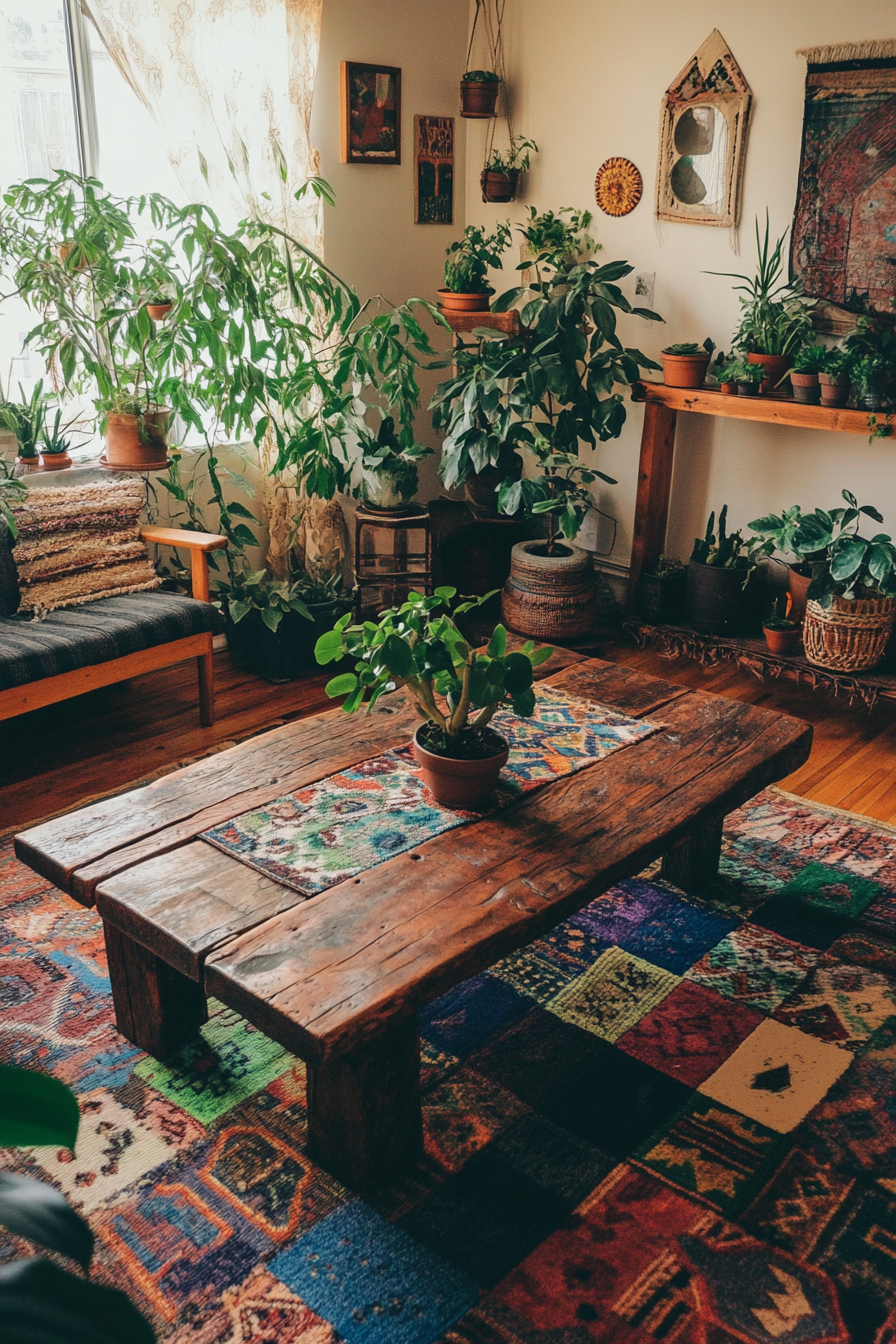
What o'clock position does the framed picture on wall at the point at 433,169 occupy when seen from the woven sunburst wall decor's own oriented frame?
The framed picture on wall is roughly at 2 o'clock from the woven sunburst wall decor.

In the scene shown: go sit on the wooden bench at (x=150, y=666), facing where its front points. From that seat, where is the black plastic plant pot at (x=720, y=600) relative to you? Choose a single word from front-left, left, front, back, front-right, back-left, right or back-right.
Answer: front-left

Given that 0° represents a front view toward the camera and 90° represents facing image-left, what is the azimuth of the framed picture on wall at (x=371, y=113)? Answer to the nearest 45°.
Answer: approximately 315°

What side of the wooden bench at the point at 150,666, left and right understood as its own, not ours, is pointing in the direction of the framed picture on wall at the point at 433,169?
left

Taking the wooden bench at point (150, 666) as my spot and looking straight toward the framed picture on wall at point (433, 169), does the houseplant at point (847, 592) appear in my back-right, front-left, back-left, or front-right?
front-right

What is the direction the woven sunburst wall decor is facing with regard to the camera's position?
facing the viewer and to the left of the viewer

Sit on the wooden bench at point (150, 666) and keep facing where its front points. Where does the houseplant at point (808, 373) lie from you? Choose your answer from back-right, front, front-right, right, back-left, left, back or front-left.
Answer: front-left

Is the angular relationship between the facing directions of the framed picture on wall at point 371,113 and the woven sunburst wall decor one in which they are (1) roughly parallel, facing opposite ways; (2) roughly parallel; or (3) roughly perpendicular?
roughly perpendicular

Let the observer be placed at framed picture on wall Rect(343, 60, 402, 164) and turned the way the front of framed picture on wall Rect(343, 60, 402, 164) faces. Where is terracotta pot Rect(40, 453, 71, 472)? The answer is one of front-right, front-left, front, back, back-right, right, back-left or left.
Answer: right

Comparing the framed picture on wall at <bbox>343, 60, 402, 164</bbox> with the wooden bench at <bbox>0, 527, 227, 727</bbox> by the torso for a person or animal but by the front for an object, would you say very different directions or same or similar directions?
same or similar directions

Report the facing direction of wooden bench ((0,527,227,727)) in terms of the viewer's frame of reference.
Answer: facing the viewer and to the right of the viewer

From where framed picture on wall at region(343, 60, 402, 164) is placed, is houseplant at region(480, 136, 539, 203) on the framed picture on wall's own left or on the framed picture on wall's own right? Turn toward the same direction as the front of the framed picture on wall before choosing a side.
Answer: on the framed picture on wall's own left

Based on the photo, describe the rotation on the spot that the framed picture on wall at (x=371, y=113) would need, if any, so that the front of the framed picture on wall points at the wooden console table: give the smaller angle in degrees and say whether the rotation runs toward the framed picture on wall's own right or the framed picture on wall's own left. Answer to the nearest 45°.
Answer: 0° — it already faces it
